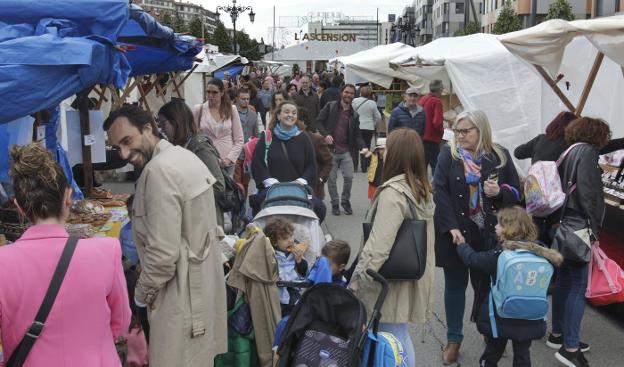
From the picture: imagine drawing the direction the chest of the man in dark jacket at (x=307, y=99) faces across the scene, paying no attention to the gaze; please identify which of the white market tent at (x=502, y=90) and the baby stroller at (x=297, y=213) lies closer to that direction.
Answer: the baby stroller

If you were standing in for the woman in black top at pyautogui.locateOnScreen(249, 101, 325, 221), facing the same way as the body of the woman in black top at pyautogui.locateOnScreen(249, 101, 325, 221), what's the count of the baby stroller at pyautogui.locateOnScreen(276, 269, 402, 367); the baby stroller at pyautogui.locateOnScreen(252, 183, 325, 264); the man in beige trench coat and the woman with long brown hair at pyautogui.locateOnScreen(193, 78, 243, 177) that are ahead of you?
3

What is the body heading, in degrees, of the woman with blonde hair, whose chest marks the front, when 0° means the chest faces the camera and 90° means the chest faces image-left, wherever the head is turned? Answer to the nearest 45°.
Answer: approximately 0°

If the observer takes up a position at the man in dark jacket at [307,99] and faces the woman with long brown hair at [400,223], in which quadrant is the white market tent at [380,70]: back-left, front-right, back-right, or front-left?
back-left

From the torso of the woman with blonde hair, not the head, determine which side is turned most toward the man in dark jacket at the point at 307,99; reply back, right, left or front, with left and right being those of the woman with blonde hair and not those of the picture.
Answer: back

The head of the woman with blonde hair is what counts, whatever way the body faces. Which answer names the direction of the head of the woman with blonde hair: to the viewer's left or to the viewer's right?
to the viewer's left

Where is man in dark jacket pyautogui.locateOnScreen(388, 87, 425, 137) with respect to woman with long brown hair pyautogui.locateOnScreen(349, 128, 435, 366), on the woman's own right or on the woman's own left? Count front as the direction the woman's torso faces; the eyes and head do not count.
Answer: on the woman's own right

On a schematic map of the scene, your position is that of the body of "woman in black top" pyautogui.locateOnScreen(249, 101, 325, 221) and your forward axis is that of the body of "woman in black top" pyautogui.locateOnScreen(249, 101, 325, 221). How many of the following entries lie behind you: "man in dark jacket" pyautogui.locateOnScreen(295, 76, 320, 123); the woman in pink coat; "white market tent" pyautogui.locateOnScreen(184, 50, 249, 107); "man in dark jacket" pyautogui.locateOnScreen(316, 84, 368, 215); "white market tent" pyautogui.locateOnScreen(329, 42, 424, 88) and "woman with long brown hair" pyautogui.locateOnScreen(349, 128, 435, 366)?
4

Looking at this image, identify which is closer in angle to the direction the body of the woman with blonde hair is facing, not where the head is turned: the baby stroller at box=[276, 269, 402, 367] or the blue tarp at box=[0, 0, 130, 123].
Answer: the baby stroller
